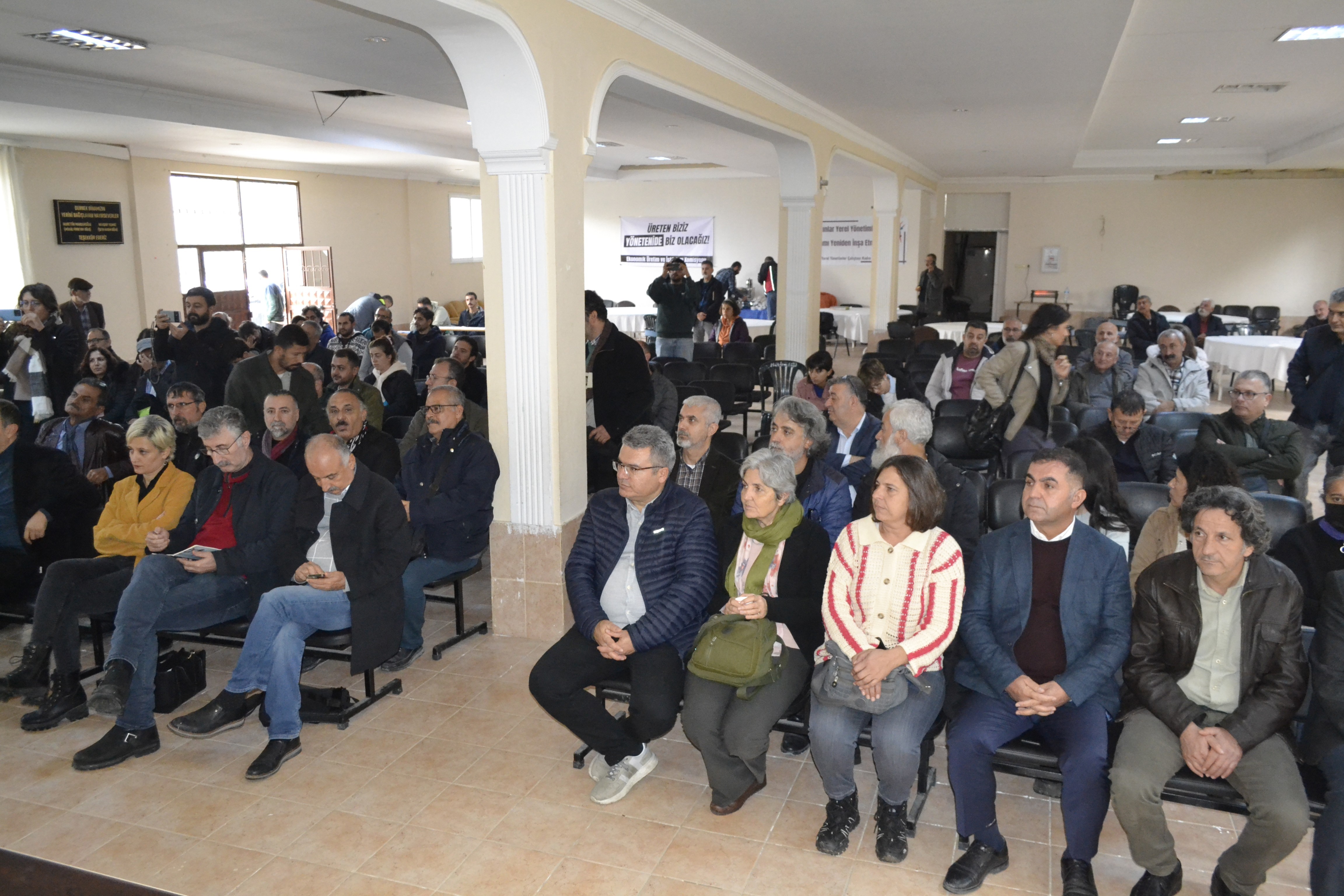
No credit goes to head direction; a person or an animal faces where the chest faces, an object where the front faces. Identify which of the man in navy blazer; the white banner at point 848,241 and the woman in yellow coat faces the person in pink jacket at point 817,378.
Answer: the white banner

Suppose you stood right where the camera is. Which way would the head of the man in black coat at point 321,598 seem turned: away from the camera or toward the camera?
toward the camera

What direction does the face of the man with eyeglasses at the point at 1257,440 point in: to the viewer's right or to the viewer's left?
to the viewer's left

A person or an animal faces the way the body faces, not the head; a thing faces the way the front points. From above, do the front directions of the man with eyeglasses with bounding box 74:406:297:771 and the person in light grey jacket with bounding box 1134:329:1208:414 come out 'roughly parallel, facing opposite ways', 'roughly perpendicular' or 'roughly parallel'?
roughly parallel

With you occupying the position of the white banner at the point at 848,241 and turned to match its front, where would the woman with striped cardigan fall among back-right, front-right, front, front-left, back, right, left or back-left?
front

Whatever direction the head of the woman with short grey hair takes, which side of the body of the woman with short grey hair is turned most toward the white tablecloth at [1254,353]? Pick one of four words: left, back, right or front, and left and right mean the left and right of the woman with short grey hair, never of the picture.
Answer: back

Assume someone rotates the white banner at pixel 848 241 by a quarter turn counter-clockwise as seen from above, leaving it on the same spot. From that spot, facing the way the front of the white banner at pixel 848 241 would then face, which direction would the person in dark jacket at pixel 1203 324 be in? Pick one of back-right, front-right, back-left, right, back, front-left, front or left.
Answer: front-right

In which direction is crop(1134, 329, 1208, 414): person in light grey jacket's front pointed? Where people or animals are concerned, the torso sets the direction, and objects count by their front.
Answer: toward the camera

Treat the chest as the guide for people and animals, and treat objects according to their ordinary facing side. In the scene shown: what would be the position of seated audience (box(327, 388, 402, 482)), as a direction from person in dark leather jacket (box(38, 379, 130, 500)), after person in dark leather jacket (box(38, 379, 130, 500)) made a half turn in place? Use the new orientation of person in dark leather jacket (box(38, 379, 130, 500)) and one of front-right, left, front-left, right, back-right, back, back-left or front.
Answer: right

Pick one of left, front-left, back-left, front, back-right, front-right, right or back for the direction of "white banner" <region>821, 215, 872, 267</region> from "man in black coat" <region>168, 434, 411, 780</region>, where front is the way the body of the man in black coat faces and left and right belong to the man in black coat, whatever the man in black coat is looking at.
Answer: back

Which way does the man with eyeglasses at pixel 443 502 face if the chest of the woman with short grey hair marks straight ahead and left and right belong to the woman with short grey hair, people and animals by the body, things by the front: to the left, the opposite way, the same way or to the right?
the same way

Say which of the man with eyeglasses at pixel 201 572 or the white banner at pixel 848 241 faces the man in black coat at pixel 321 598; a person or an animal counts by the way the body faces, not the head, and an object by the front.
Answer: the white banner
